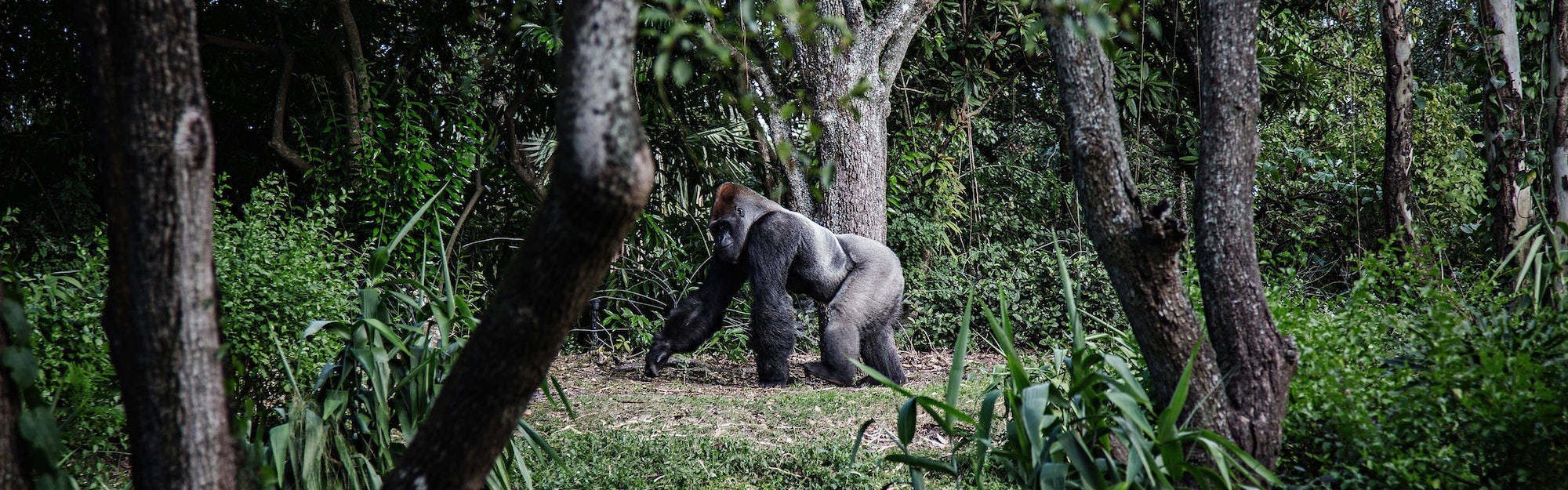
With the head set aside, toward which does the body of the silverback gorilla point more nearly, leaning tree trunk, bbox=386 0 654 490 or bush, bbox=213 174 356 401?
the bush

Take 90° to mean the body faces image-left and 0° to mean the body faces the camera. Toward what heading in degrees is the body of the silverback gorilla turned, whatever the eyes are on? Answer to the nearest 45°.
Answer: approximately 90°

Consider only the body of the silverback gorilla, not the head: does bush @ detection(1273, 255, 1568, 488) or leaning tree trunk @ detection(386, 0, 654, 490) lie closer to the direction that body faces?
the leaning tree trunk

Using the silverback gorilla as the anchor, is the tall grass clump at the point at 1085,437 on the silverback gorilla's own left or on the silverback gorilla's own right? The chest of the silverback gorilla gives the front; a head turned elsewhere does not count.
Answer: on the silverback gorilla's own left

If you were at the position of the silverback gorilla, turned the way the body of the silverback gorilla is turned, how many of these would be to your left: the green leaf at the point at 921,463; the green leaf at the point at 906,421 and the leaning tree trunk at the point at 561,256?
3

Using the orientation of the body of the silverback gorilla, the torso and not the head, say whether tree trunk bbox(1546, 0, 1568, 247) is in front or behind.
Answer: behind
